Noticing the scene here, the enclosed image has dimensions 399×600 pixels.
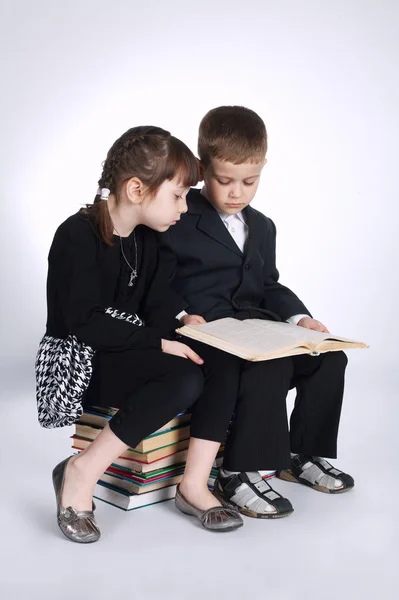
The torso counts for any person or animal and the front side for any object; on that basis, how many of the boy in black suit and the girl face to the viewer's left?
0

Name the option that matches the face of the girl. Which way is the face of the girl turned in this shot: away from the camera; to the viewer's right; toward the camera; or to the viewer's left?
to the viewer's right

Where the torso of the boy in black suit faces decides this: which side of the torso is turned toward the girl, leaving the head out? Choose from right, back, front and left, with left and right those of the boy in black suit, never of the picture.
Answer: right

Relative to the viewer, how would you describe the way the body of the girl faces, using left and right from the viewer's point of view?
facing the viewer and to the right of the viewer

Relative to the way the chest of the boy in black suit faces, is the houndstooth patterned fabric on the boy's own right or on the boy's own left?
on the boy's own right
